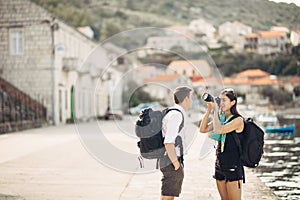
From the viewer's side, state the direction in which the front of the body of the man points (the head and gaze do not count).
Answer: to the viewer's right

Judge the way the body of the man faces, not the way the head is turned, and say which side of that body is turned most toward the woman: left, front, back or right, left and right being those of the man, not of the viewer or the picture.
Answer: front

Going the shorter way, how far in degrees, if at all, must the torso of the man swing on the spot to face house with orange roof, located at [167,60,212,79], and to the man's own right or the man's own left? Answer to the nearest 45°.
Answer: approximately 90° to the man's own left

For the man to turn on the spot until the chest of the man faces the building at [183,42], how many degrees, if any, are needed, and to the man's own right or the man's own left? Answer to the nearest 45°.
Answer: approximately 90° to the man's own left

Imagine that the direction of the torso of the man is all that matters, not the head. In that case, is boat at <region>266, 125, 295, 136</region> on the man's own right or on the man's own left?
on the man's own left

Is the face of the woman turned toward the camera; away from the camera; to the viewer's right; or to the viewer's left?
to the viewer's left

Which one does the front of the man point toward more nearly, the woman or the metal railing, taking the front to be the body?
the woman

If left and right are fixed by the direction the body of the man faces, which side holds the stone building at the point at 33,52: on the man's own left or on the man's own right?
on the man's own left
